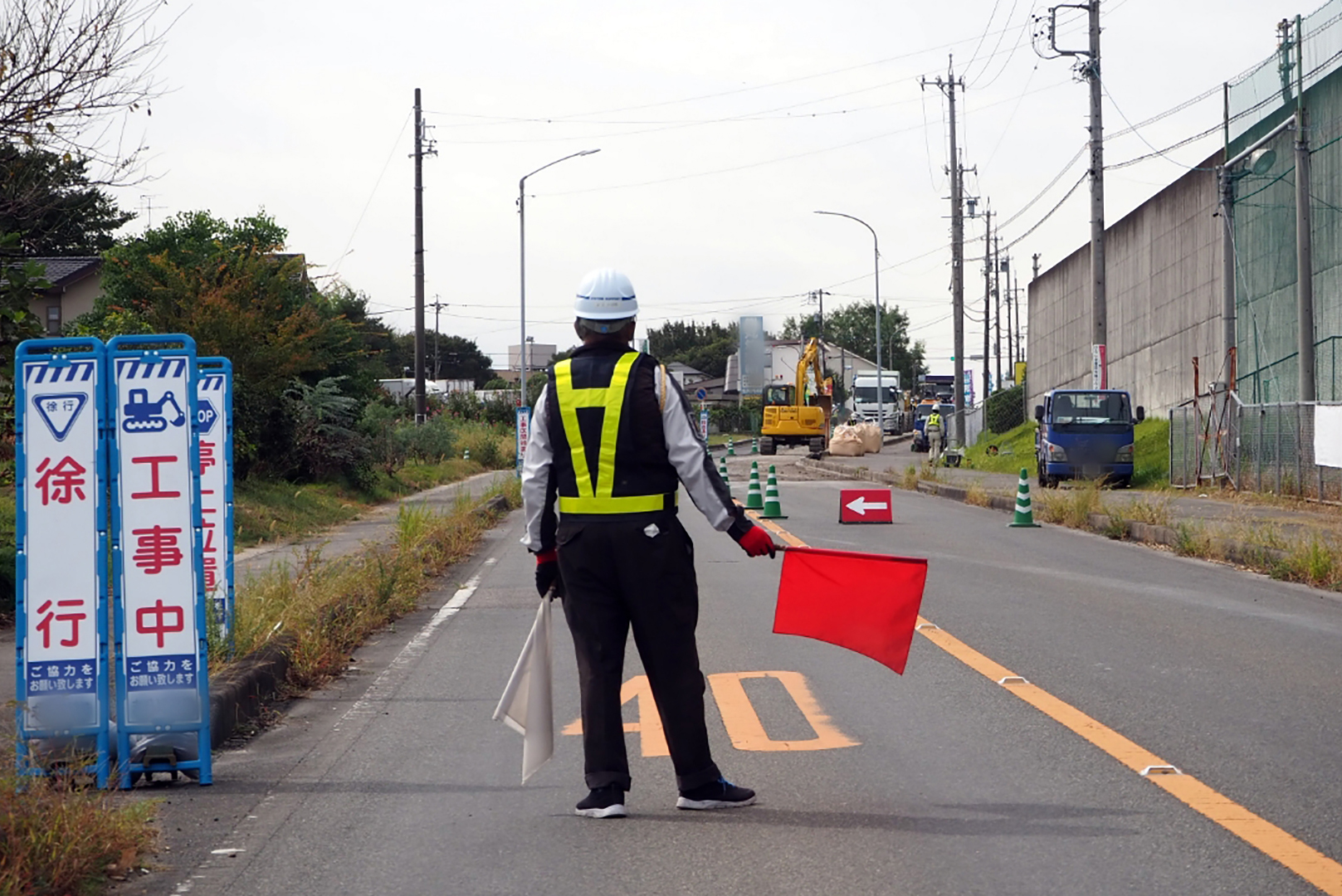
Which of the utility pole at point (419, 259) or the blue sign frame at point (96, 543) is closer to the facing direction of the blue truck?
the blue sign frame

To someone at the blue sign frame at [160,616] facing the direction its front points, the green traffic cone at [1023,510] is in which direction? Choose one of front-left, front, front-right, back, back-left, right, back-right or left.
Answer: back-left

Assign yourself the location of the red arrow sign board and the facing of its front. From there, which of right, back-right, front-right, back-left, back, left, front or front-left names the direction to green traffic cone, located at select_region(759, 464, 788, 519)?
back-right

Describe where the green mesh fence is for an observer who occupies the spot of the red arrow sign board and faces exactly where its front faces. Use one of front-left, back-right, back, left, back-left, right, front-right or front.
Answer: back-left

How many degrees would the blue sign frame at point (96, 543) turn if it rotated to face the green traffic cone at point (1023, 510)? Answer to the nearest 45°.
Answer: approximately 135° to its left

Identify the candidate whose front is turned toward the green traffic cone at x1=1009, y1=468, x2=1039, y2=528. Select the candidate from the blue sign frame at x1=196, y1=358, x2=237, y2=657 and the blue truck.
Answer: the blue truck

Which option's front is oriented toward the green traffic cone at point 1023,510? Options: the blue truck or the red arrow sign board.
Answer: the blue truck

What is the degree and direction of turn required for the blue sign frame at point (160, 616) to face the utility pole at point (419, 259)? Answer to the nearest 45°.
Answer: approximately 180°

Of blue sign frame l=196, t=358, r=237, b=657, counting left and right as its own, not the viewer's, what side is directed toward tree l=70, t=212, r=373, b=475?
back

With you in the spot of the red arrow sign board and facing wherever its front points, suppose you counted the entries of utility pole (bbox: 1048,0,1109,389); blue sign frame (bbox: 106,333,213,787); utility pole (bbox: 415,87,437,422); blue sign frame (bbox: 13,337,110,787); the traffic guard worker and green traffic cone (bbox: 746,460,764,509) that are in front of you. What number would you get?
3

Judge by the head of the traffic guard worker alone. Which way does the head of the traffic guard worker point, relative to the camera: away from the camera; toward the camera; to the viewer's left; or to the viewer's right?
away from the camera

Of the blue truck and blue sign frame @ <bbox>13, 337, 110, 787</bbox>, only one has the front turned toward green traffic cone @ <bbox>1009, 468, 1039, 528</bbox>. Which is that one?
the blue truck

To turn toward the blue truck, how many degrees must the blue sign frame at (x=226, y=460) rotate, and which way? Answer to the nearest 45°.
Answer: approximately 135° to its left
